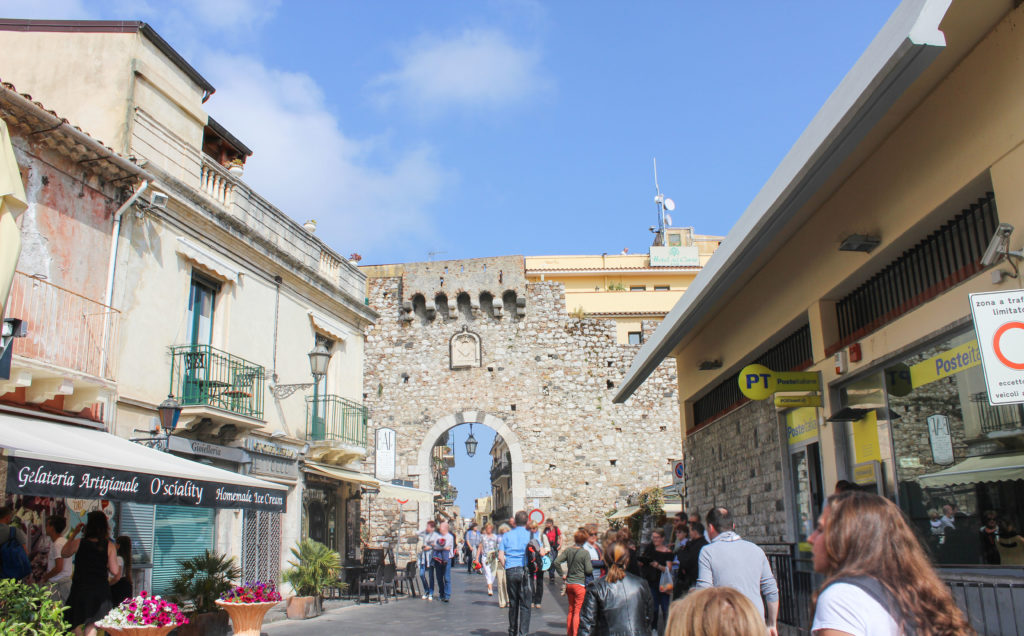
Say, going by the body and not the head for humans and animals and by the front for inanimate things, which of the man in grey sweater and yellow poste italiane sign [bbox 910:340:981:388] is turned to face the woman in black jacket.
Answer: the yellow poste italiane sign

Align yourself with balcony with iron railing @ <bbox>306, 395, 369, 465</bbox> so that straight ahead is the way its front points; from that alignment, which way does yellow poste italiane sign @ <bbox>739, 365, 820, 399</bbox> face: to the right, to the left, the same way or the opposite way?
to the right

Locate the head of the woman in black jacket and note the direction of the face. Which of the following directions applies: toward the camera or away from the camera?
away from the camera

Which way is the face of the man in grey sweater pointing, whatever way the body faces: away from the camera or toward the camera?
away from the camera

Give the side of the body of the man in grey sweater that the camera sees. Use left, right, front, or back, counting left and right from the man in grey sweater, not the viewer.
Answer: back

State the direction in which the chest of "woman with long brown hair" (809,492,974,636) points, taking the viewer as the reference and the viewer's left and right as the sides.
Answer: facing to the left of the viewer
